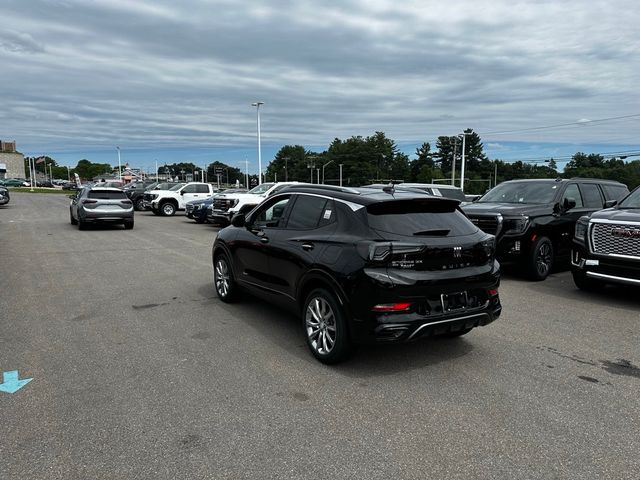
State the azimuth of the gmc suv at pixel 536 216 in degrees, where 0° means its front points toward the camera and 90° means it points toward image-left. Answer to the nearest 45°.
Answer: approximately 45°

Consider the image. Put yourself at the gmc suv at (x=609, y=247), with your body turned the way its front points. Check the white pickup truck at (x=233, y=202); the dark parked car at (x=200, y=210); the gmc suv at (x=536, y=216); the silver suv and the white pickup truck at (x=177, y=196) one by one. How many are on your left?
0

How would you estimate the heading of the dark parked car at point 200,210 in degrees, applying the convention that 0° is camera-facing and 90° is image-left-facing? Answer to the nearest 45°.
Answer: approximately 45°

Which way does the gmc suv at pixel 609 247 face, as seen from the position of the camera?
facing the viewer and to the left of the viewer

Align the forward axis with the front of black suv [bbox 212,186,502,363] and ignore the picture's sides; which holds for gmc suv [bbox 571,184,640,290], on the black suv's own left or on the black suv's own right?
on the black suv's own right

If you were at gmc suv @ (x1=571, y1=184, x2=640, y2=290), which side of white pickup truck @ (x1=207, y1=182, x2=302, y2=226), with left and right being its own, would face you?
left

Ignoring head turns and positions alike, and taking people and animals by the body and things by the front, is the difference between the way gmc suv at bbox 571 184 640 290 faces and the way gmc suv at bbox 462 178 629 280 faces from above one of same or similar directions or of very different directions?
same or similar directions

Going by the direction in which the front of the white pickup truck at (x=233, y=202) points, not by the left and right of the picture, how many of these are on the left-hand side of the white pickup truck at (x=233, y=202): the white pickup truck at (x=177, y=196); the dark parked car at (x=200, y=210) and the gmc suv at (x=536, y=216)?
1

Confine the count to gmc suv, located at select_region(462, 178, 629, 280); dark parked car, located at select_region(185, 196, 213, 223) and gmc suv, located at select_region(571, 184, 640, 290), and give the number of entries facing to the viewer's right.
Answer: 0

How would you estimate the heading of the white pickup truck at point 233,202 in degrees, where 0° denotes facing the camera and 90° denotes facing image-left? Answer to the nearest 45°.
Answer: approximately 45°

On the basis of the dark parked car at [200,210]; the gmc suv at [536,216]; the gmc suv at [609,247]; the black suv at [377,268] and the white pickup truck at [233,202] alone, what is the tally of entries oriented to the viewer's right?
0

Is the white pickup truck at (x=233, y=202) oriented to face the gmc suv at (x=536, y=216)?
no

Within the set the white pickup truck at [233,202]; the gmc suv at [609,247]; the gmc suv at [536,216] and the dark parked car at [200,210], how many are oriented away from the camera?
0

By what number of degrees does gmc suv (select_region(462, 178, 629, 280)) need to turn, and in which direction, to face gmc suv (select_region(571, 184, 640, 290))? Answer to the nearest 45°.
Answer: approximately 90° to its left

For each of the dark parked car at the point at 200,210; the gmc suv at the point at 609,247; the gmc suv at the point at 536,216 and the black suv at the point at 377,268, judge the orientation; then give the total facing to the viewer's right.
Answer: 0

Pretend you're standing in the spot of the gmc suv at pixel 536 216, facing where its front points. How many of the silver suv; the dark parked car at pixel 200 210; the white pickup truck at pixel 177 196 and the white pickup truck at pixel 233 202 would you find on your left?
0

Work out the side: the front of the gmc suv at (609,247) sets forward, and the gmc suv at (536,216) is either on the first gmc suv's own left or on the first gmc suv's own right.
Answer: on the first gmc suv's own right

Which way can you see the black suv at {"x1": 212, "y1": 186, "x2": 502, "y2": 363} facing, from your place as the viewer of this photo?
facing away from the viewer and to the left of the viewer
